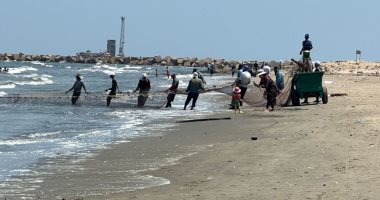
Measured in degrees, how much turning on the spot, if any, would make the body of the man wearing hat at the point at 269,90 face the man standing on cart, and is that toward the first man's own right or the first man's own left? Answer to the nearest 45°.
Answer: approximately 135° to the first man's own right

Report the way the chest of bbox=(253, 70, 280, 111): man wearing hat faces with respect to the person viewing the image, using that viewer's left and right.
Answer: facing to the left of the viewer

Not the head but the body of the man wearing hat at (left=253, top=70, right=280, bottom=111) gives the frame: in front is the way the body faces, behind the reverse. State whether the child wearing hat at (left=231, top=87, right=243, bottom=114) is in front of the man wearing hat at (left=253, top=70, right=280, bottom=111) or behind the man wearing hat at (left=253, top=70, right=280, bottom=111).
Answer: in front

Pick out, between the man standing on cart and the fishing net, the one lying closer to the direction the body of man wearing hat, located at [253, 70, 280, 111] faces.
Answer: the fishing net

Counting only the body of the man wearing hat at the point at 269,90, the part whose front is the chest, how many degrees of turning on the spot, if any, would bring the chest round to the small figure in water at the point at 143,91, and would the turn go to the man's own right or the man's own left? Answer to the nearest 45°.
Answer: approximately 45° to the man's own right

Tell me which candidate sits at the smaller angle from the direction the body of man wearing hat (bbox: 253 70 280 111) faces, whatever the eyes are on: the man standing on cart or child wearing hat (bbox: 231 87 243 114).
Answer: the child wearing hat

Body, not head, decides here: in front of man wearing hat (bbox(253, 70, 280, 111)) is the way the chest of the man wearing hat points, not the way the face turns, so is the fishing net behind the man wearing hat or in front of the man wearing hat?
in front
